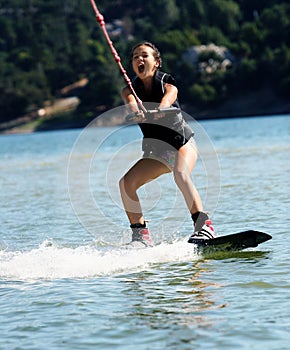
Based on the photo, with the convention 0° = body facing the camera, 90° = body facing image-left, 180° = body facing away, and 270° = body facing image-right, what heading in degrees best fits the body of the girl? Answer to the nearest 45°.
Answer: approximately 45°
